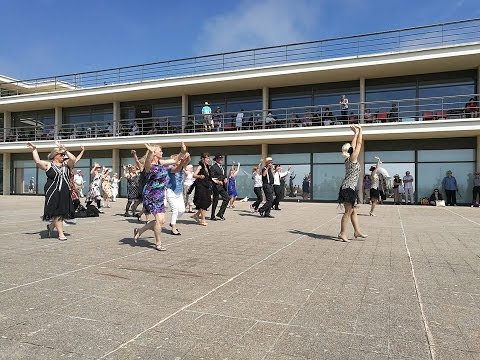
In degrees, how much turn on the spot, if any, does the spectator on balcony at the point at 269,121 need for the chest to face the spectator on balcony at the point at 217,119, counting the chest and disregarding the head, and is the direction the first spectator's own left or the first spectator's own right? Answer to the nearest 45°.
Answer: approximately 90° to the first spectator's own right

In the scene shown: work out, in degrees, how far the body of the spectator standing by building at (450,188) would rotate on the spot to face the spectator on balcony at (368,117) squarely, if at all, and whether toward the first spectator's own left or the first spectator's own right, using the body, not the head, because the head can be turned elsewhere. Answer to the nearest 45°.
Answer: approximately 90° to the first spectator's own right

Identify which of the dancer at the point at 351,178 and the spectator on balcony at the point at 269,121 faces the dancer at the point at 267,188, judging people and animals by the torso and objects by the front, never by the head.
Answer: the spectator on balcony

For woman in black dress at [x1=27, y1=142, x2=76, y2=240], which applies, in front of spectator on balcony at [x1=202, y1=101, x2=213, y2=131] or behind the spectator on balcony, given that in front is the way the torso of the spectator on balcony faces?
in front

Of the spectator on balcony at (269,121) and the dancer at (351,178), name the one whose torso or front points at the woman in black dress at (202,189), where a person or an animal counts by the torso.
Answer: the spectator on balcony

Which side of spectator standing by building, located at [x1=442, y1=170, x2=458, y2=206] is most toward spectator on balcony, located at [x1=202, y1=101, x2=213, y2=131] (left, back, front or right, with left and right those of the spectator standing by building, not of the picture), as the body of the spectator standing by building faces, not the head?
right
